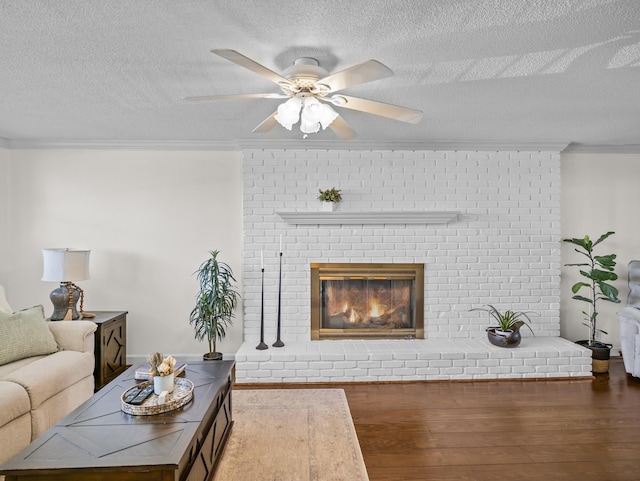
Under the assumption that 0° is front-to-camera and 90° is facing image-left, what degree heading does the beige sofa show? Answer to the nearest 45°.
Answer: approximately 315°

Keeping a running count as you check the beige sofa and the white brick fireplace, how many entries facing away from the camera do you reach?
0

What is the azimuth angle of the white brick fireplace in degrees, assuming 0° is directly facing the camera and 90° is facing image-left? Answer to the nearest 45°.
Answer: approximately 0°

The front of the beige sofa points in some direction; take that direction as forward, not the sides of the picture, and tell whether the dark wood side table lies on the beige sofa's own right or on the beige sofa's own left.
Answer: on the beige sofa's own left

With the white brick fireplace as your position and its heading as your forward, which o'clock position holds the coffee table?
The coffee table is roughly at 1 o'clock from the white brick fireplace.

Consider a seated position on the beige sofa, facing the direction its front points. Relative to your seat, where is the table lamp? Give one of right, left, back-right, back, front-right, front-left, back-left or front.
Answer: back-left

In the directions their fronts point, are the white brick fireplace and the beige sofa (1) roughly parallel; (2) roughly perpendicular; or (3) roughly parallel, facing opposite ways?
roughly perpendicular

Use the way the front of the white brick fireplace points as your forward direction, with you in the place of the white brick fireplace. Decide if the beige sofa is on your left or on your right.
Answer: on your right
